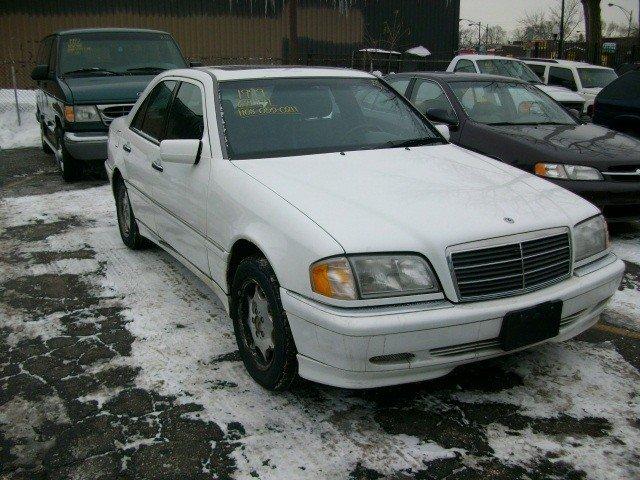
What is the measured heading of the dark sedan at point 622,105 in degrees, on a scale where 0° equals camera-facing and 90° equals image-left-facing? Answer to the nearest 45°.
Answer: approximately 315°

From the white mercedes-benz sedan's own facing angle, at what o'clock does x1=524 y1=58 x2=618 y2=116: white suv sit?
The white suv is roughly at 8 o'clock from the white mercedes-benz sedan.

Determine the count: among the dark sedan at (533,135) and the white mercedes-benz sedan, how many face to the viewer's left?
0

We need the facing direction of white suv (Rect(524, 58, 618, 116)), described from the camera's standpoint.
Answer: facing the viewer and to the right of the viewer

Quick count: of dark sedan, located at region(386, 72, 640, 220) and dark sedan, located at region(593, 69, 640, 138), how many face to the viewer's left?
0

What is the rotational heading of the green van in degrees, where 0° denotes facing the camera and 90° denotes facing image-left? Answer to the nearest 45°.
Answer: approximately 0°

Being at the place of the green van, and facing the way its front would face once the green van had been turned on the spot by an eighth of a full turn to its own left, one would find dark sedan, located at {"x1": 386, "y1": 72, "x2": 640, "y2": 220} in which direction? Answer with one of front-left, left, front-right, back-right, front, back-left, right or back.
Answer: front

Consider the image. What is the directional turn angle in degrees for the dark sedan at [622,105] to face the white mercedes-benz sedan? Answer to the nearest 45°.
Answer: approximately 45° to its right

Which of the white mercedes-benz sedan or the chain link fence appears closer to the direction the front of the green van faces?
the white mercedes-benz sedan

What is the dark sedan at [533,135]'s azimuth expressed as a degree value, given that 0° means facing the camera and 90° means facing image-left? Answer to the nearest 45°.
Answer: approximately 315°
